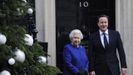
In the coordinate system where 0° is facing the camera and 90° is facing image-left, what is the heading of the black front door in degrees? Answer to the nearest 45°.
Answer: approximately 0°

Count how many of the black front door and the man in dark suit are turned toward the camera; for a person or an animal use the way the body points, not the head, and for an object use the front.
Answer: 2

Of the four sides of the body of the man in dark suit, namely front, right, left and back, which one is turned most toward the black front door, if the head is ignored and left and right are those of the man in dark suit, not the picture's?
back

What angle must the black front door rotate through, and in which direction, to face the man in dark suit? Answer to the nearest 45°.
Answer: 0° — it already faces them

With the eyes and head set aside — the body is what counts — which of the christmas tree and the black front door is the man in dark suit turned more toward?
the christmas tree
